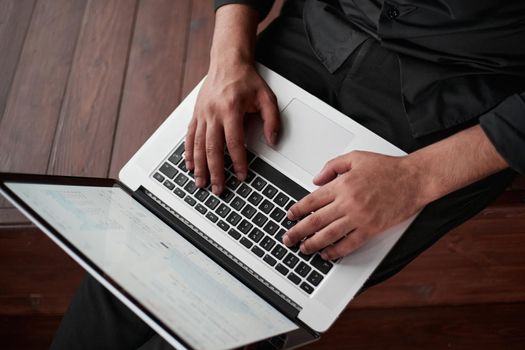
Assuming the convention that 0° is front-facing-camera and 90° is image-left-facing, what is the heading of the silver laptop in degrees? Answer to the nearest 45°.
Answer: approximately 225°
